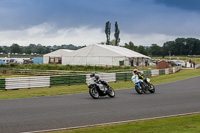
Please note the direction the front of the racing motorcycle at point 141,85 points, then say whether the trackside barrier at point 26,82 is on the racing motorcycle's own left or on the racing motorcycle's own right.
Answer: on the racing motorcycle's own right

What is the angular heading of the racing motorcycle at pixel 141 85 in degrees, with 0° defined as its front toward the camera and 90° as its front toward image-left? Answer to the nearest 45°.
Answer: approximately 45°

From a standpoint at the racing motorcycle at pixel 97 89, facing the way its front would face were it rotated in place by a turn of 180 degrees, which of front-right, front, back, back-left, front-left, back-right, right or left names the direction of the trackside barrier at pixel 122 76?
front-left

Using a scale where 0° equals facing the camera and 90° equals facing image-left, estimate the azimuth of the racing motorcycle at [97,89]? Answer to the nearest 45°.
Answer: approximately 45°

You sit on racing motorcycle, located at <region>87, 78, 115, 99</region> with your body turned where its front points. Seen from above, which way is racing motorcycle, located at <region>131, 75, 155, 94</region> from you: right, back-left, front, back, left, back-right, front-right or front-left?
back

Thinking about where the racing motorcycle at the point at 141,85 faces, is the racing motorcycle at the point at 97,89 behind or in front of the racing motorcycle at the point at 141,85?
in front

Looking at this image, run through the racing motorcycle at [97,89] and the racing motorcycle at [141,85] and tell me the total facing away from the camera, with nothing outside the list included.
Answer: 0

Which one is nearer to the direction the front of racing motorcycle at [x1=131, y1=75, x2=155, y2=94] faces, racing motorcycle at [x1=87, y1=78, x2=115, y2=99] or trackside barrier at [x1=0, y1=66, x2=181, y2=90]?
the racing motorcycle

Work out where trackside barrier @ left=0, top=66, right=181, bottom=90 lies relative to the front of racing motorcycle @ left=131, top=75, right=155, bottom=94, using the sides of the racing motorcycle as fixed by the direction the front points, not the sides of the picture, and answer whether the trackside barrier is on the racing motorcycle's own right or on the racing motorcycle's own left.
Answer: on the racing motorcycle's own right

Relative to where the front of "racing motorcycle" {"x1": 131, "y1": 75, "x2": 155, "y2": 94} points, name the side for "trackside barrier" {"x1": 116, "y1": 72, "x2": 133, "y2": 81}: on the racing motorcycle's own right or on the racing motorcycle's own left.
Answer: on the racing motorcycle's own right
